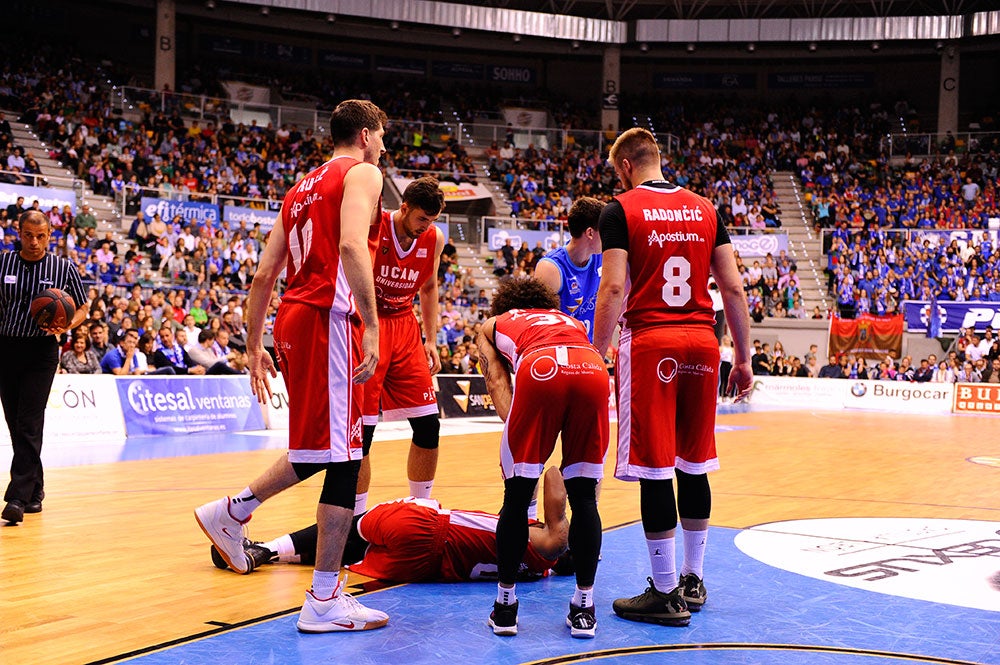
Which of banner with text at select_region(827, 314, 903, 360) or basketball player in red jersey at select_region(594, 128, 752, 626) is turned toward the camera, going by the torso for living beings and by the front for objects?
the banner with text

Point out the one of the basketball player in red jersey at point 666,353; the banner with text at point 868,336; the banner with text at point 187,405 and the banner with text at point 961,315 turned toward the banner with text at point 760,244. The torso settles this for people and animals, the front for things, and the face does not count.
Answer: the basketball player in red jersey

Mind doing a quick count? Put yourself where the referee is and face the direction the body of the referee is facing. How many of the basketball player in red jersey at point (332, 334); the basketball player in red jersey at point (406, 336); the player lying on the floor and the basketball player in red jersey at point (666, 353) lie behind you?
0

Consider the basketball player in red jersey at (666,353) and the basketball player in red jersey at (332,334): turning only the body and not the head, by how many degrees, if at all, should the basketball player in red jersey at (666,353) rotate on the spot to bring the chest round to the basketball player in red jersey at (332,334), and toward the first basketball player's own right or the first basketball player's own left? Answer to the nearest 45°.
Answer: approximately 90° to the first basketball player's own left

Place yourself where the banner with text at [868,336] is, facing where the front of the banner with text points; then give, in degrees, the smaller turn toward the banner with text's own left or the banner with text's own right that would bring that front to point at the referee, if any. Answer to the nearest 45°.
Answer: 0° — it already faces them

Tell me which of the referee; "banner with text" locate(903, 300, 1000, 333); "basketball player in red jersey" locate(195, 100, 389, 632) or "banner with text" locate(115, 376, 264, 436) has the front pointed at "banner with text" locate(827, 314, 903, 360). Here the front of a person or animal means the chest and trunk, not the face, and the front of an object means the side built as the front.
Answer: the basketball player in red jersey

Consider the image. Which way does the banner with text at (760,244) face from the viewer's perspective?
toward the camera

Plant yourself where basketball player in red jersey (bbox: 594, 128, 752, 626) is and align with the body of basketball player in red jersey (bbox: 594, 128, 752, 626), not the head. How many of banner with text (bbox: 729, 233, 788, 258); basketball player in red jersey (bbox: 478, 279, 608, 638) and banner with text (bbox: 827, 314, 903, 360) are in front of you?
2

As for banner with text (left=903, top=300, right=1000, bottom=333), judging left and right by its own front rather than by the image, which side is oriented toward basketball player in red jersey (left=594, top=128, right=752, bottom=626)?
front

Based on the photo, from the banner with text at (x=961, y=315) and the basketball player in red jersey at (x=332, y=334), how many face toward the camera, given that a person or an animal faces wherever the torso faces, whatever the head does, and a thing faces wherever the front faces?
1

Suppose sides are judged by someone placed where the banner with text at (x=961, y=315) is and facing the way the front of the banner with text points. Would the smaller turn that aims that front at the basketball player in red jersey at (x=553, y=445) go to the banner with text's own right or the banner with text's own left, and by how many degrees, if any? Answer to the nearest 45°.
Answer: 0° — it already faces them

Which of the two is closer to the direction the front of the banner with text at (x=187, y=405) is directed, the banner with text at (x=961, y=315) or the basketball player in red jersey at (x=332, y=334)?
the basketball player in red jersey

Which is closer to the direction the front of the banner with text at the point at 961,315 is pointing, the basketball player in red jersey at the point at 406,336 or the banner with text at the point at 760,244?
the basketball player in red jersey

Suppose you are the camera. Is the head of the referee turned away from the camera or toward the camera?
toward the camera

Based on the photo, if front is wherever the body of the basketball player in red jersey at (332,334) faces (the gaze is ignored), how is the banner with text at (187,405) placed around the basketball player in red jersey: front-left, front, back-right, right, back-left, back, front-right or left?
front-left

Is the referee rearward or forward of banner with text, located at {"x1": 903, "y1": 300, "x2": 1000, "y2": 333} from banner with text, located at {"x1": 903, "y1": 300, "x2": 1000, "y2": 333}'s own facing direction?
forward

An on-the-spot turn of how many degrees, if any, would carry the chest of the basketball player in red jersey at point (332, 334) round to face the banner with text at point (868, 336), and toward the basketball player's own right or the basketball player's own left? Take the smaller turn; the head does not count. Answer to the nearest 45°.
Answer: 0° — they already face it

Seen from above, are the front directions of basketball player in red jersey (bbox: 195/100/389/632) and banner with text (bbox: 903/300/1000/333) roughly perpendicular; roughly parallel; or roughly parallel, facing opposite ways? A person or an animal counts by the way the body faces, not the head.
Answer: roughly parallel, facing opposite ways

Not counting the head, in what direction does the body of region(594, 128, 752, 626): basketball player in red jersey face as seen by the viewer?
away from the camera

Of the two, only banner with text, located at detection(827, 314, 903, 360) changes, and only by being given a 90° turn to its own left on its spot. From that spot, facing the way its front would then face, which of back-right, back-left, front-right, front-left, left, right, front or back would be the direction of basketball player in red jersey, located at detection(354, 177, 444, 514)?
right

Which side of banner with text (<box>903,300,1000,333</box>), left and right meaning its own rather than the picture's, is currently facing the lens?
front

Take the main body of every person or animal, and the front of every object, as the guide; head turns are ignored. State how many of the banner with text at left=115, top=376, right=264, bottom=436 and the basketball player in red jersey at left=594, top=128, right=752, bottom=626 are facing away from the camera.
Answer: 1

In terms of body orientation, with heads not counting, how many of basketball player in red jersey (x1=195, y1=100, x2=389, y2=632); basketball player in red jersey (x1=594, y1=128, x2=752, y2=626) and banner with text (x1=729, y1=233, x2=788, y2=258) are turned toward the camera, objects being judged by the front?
1
